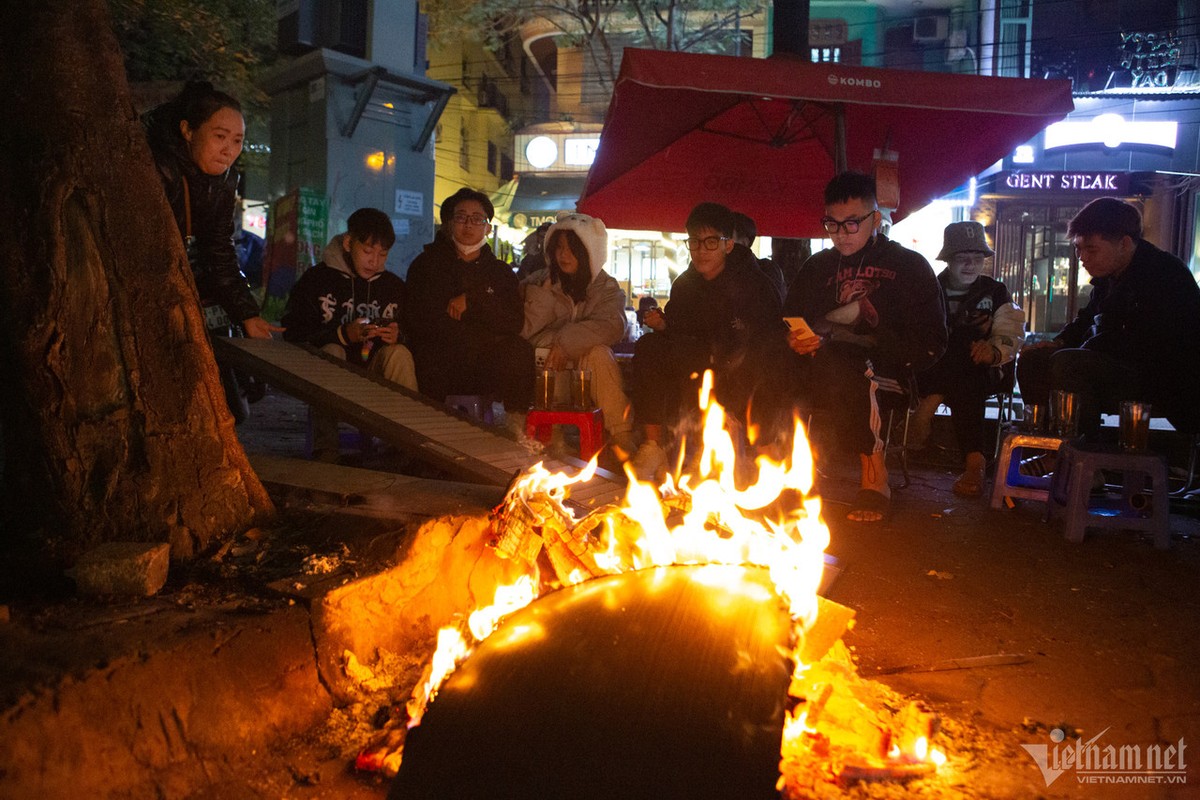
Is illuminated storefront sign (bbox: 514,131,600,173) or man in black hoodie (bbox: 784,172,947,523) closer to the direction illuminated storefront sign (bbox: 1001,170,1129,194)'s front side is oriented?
the man in black hoodie

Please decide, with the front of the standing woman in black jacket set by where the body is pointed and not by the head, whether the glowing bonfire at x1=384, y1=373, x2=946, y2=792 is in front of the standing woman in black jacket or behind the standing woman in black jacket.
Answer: in front

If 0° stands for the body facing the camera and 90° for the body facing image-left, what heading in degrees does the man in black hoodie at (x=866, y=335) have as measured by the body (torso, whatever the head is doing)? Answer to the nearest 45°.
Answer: approximately 45°

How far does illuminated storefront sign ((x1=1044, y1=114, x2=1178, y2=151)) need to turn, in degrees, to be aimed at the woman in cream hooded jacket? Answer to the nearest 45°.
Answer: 0° — it already faces them

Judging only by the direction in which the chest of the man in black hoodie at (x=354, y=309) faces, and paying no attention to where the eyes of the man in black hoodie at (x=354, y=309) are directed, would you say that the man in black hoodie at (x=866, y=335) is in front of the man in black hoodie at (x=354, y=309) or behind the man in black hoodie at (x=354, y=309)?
in front

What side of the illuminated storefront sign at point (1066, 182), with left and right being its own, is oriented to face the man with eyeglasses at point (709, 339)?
front

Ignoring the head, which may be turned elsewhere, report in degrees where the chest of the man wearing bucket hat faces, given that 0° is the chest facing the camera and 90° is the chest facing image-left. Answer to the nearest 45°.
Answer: approximately 0°

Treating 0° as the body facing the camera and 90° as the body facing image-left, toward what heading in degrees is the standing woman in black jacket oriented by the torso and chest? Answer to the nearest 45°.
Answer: approximately 315°

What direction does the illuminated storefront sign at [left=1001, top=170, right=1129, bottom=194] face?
toward the camera

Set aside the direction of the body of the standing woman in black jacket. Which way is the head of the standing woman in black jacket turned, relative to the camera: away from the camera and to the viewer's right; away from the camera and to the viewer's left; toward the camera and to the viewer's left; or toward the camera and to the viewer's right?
toward the camera and to the viewer's right

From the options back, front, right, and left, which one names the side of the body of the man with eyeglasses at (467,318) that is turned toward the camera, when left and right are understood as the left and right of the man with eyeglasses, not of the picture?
front

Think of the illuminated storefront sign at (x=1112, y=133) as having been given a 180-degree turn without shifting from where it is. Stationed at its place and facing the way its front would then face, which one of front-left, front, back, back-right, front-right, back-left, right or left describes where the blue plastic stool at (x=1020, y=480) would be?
back

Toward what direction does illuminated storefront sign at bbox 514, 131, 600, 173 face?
toward the camera

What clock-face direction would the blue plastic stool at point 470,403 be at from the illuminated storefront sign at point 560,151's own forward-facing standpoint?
The blue plastic stool is roughly at 12 o'clock from the illuminated storefront sign.
